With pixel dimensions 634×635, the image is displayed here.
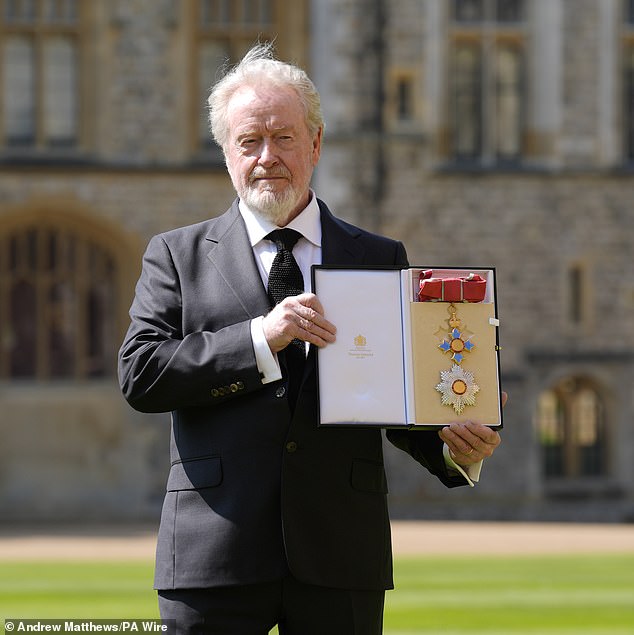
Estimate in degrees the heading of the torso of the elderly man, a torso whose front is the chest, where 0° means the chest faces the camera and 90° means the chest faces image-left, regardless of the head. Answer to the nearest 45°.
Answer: approximately 0°
